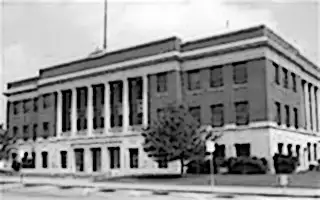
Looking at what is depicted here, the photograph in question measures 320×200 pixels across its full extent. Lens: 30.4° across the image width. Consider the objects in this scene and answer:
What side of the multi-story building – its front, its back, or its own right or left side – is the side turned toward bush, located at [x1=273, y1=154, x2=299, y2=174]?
left

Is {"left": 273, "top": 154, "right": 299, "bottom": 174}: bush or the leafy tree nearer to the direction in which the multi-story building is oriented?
the leafy tree

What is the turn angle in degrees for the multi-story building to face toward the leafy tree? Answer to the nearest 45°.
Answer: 0° — it already faces it

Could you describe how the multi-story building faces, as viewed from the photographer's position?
facing the viewer and to the left of the viewer

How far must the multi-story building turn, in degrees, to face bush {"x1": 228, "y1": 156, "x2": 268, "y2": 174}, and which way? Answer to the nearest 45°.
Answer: approximately 45° to its left
